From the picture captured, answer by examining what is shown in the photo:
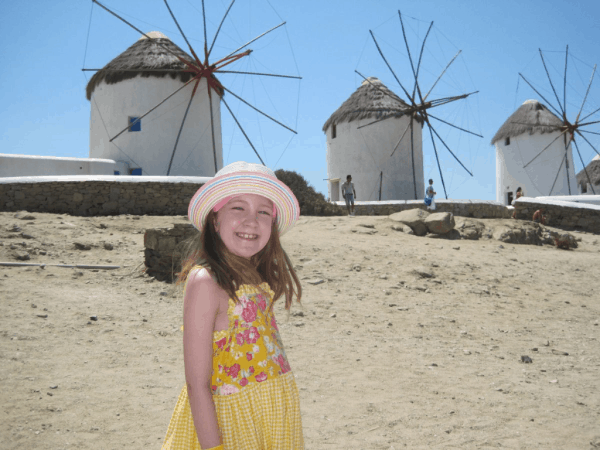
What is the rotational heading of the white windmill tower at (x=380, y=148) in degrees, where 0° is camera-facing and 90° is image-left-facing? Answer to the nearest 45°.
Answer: approximately 315°

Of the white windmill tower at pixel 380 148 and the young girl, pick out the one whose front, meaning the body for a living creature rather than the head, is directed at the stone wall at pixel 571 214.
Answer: the white windmill tower

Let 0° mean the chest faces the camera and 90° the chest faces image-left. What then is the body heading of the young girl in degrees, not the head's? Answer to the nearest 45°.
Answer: approximately 315°

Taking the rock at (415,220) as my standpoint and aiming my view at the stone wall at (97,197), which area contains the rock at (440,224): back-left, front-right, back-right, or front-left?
back-left

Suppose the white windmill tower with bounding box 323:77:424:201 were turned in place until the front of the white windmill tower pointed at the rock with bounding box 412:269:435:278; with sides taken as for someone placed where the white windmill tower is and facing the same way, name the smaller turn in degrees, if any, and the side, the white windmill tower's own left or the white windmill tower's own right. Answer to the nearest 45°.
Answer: approximately 45° to the white windmill tower's own left

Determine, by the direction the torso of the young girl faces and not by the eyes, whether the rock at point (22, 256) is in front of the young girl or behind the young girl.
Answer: behind

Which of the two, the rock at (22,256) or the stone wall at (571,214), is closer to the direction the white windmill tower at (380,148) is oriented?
the stone wall
